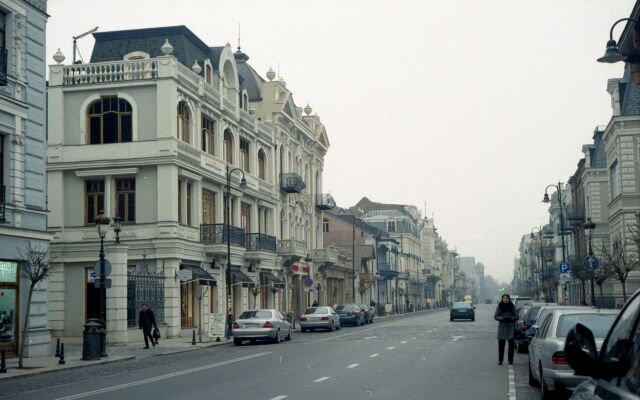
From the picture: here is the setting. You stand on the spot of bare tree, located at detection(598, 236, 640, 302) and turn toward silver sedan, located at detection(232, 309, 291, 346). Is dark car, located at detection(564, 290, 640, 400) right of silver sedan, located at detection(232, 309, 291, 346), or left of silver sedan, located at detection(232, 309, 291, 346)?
left

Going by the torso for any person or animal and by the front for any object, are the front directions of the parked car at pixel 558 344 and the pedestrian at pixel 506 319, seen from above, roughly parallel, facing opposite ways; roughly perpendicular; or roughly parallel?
roughly parallel, facing opposite ways

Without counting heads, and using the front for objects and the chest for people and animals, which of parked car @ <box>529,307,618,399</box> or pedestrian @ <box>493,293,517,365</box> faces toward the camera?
the pedestrian

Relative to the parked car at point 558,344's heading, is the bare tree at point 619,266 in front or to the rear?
in front

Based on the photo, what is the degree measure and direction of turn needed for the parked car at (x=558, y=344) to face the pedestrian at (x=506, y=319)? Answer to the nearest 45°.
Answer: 0° — it already faces them

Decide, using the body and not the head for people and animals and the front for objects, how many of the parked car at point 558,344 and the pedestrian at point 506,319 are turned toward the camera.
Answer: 1

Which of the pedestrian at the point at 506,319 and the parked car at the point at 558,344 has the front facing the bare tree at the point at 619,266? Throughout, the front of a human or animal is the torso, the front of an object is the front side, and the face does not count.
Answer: the parked car

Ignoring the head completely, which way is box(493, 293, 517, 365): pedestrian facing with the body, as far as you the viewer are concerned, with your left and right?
facing the viewer

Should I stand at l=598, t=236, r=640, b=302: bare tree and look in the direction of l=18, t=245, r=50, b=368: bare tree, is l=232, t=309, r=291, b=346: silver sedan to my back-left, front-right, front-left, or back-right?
front-right

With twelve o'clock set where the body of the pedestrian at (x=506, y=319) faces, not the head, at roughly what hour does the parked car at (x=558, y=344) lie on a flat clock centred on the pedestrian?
The parked car is roughly at 12 o'clock from the pedestrian.

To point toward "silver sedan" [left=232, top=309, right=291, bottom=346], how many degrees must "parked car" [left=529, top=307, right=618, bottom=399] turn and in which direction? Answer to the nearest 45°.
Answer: approximately 45° to its left

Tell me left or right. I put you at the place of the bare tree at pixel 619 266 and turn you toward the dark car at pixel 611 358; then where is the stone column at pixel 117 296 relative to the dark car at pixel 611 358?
right

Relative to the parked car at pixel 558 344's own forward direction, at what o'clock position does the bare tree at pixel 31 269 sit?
The bare tree is roughly at 10 o'clock from the parked car.

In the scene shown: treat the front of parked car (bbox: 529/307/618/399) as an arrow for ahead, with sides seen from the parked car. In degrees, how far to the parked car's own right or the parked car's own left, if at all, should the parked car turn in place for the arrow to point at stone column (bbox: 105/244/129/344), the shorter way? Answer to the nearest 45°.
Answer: approximately 45° to the parked car's own left

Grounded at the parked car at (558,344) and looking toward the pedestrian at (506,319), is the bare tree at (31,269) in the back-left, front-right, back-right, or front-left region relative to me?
front-left

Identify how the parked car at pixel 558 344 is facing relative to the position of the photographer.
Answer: facing away from the viewer

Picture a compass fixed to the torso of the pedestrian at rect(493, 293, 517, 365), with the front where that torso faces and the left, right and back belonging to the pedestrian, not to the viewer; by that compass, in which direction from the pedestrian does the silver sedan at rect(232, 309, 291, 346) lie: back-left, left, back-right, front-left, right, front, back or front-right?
back-right
